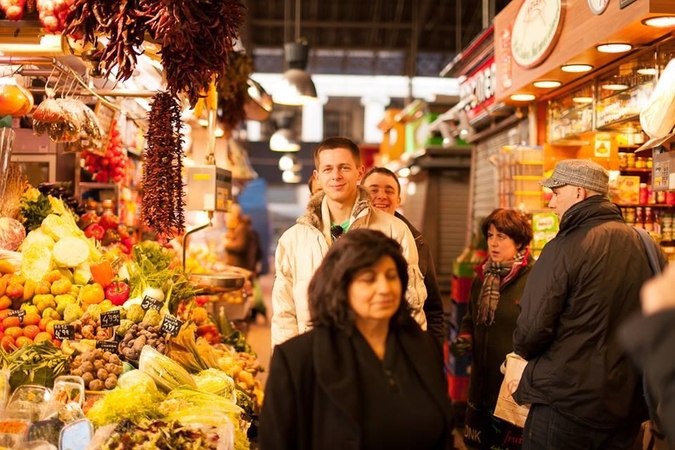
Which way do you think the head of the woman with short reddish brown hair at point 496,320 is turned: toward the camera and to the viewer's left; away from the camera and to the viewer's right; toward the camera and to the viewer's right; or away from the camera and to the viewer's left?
toward the camera and to the viewer's left

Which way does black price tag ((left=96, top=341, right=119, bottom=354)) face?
toward the camera

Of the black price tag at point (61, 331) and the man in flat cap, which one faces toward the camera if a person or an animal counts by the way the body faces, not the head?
the black price tag

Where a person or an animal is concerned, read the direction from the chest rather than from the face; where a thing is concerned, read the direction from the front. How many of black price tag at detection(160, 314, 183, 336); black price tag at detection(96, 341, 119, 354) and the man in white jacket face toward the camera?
3

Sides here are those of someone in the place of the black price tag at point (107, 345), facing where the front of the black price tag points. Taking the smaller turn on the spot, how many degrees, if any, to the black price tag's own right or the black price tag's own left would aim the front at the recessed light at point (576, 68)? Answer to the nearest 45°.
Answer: approximately 90° to the black price tag's own left

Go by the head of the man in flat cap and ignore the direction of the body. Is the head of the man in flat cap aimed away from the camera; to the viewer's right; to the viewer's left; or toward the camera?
to the viewer's left

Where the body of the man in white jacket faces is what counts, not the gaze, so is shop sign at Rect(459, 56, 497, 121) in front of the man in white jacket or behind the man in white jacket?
behind

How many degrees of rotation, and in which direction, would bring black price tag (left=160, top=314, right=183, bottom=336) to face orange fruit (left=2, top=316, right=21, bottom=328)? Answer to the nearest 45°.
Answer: approximately 90° to its right

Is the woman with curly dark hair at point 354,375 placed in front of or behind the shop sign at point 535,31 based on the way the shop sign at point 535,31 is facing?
in front

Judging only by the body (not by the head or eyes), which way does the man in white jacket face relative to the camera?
toward the camera

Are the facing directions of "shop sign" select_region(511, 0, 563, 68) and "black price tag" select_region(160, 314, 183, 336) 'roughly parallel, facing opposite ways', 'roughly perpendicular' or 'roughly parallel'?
roughly perpendicular

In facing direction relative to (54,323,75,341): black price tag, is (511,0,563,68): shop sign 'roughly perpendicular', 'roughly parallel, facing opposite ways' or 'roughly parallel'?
roughly perpendicular

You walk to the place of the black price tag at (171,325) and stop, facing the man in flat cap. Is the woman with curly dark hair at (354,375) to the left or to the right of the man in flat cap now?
right
